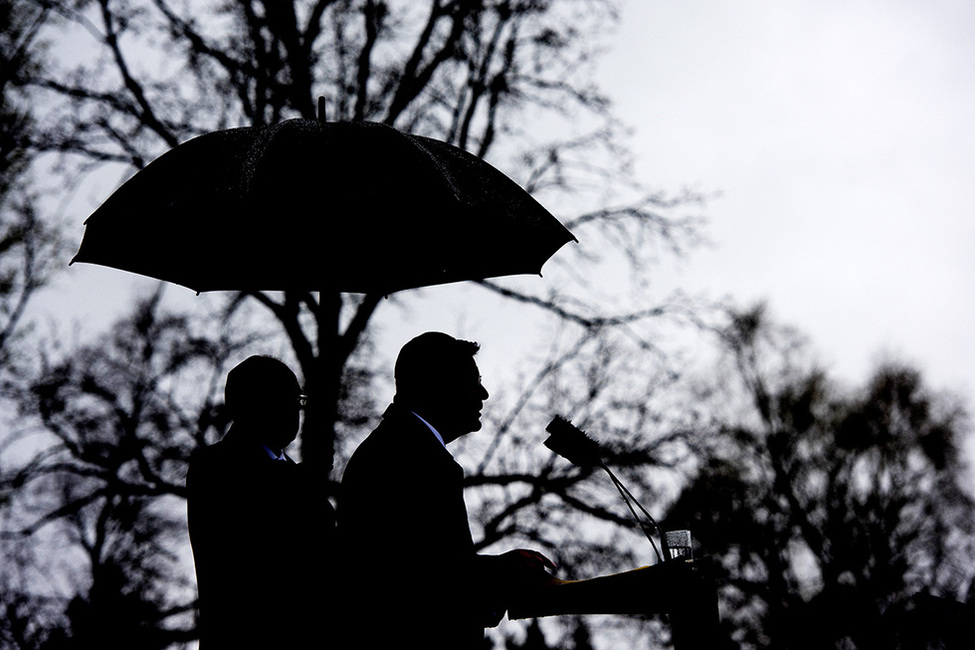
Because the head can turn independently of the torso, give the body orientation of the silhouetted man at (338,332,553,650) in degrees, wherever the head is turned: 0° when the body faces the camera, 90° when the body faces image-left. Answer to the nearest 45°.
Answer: approximately 270°

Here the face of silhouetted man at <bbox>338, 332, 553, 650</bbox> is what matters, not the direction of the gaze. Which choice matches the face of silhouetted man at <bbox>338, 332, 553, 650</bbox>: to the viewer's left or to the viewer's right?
to the viewer's right

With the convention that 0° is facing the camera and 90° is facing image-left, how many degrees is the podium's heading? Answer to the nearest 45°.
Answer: approximately 270°

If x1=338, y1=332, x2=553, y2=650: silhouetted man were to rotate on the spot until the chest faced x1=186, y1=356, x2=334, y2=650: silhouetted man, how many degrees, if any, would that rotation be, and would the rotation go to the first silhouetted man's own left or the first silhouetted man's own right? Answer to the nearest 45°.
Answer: approximately 135° to the first silhouetted man's own left

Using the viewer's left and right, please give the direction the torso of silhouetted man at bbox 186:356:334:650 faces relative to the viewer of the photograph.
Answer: facing the viewer and to the right of the viewer

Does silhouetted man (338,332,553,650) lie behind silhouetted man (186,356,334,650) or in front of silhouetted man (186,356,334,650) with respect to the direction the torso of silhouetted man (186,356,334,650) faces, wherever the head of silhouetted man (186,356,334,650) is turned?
in front

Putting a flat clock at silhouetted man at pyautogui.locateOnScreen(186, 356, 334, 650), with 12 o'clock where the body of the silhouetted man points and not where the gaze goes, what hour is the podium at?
The podium is roughly at 12 o'clock from the silhouetted man.
